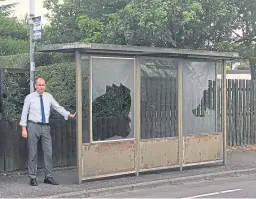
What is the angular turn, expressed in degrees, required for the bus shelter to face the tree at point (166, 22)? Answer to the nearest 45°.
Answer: approximately 45° to its right

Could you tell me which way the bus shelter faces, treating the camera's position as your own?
facing away from the viewer and to the left of the viewer

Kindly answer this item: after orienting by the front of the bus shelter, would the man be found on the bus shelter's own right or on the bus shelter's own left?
on the bus shelter's own left
